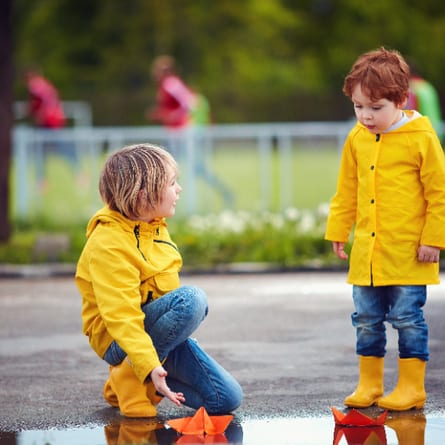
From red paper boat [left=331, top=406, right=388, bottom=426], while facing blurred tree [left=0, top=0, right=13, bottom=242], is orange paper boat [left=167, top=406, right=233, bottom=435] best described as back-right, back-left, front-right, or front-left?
front-left

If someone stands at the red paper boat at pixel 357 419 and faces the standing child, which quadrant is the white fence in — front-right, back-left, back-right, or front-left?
front-left

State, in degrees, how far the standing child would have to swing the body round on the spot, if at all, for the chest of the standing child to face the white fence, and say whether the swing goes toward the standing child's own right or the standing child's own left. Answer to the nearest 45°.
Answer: approximately 135° to the standing child's own right

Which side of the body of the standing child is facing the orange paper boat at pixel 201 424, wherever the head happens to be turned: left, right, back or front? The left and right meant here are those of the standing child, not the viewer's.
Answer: front

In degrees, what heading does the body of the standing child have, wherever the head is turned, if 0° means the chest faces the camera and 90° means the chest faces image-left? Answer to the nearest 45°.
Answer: approximately 45°

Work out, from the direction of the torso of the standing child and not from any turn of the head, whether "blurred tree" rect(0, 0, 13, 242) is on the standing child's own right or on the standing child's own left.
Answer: on the standing child's own right

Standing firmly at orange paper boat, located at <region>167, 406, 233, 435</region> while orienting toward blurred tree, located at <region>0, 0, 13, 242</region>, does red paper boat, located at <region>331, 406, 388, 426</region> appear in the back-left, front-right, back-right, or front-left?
back-right

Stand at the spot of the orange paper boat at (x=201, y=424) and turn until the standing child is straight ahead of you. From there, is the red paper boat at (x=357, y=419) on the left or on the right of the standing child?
right

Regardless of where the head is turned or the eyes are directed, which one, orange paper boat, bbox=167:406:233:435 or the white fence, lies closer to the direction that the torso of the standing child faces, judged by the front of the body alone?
the orange paper boat
